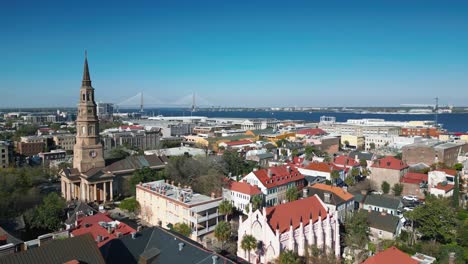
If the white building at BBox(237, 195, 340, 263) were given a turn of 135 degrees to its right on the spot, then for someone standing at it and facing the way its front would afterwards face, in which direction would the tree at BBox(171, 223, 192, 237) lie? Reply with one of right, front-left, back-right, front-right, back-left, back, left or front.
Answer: left

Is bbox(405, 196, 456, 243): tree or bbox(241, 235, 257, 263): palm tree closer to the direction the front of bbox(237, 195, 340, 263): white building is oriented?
the palm tree

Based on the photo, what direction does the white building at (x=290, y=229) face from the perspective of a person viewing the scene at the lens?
facing the viewer and to the left of the viewer

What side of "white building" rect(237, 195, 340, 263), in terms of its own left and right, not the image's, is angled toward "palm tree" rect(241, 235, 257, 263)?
front

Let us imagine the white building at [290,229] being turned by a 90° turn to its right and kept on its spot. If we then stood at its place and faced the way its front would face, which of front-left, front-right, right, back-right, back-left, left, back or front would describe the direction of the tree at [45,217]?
front-left

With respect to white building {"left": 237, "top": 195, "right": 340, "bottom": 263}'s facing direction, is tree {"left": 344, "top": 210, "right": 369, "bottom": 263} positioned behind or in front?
behind

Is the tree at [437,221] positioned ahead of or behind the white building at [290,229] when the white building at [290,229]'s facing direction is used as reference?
behind
